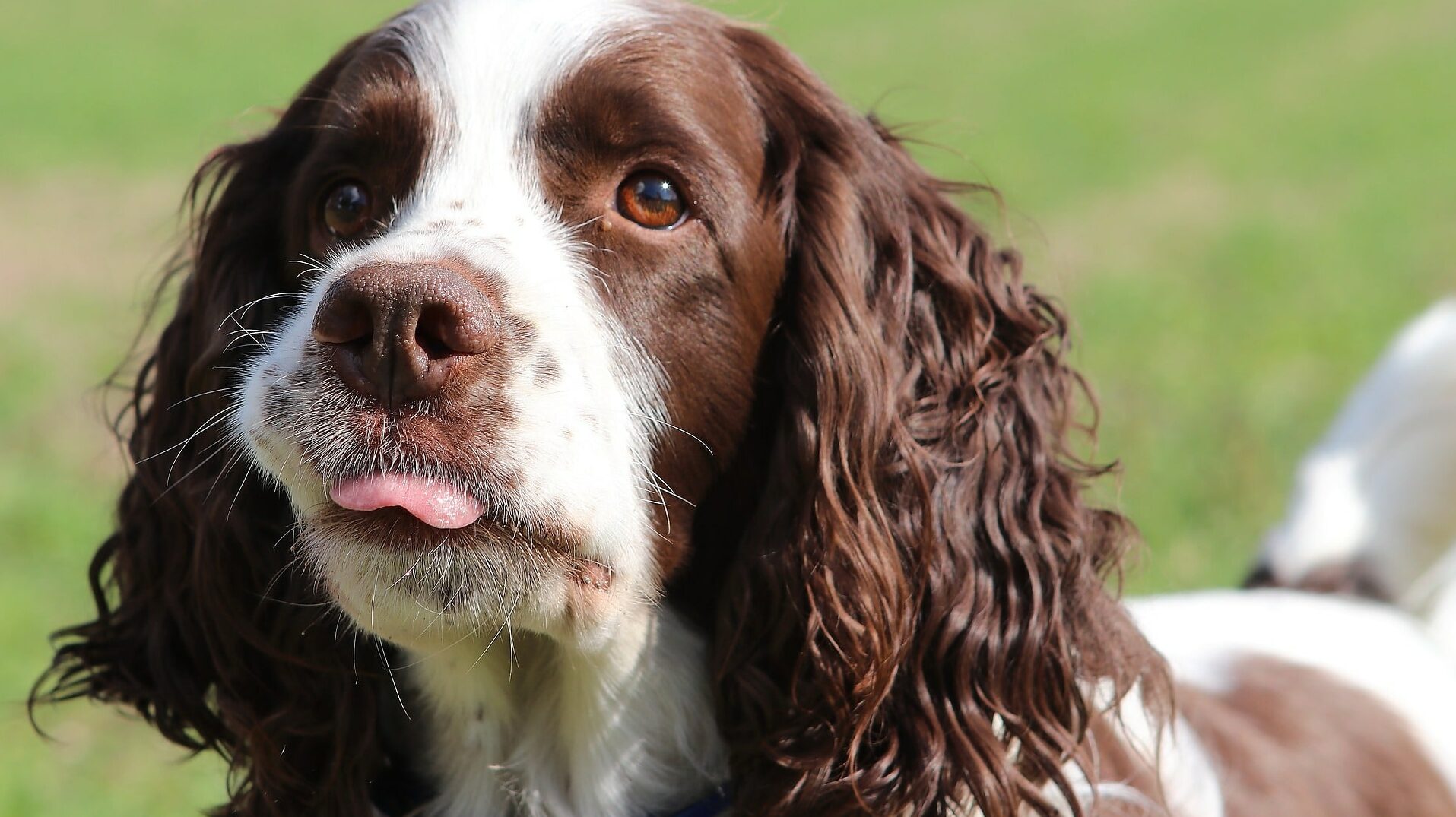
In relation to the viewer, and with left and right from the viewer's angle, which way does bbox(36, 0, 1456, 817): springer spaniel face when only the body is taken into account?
facing the viewer and to the left of the viewer
